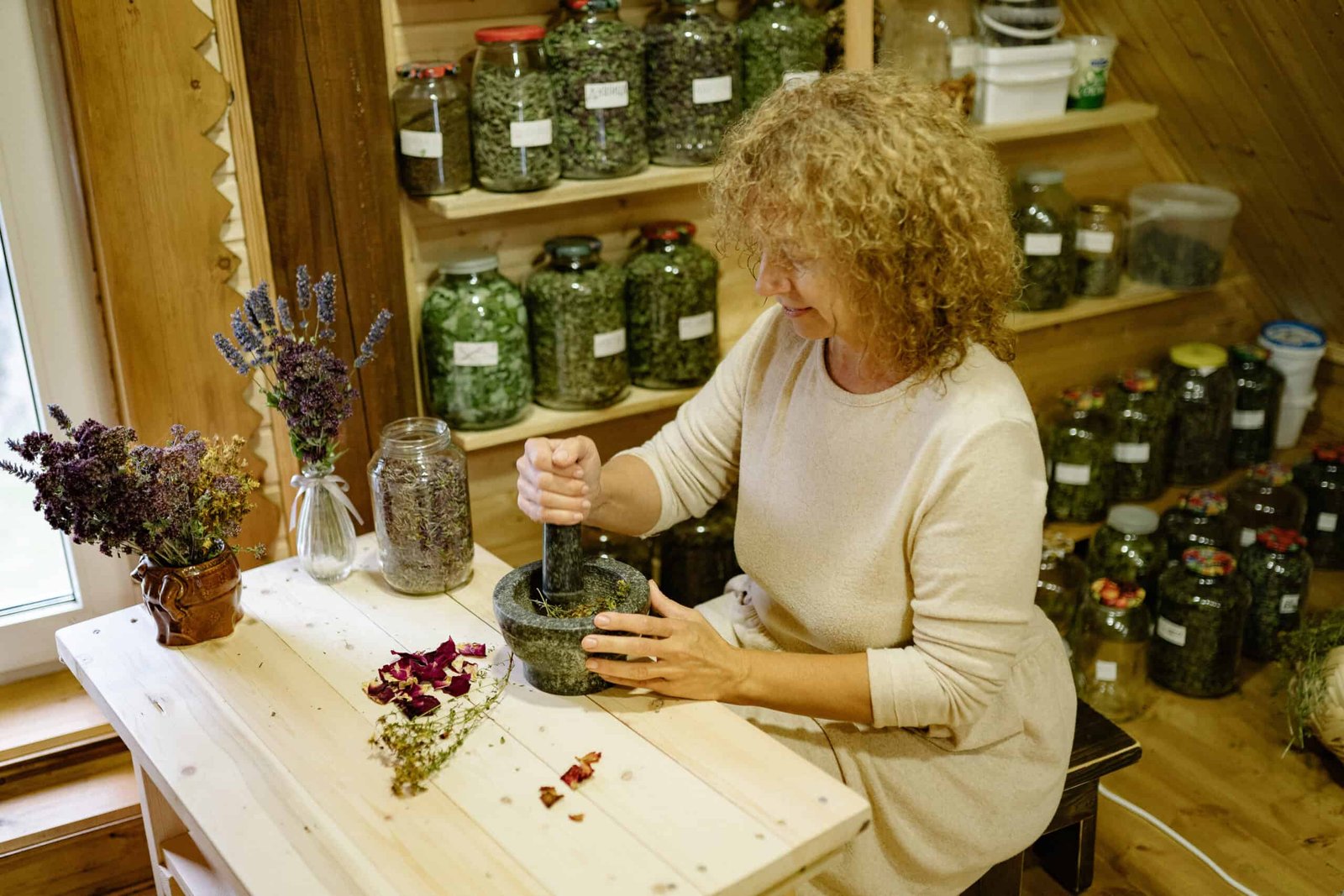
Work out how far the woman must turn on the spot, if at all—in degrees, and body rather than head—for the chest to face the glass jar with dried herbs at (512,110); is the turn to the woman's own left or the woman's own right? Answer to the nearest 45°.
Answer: approximately 90° to the woman's own right

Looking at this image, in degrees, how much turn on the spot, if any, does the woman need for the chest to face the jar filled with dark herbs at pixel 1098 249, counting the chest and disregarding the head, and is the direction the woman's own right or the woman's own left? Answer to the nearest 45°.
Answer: approximately 135° to the woman's own right

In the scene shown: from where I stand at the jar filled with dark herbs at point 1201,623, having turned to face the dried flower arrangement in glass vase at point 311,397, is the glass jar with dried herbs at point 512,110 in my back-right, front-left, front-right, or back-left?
front-right

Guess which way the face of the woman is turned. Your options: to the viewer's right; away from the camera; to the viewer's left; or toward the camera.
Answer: to the viewer's left

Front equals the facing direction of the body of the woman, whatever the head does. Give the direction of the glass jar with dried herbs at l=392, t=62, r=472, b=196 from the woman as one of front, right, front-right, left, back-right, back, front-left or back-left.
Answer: right

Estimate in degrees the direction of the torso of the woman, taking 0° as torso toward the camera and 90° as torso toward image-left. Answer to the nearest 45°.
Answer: approximately 45°

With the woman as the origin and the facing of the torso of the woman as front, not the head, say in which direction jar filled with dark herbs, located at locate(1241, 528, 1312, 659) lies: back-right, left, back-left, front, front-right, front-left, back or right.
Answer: back

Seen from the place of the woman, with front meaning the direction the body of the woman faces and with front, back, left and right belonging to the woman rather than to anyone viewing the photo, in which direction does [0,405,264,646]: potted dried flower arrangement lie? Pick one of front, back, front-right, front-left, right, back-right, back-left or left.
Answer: front-right

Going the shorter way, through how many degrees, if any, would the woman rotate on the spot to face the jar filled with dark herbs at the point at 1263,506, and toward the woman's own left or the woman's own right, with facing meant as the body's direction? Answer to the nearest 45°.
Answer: approximately 180°

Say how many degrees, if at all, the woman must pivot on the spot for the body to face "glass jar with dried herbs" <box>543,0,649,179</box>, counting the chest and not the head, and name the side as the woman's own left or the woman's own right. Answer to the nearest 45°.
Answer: approximately 90° to the woman's own right

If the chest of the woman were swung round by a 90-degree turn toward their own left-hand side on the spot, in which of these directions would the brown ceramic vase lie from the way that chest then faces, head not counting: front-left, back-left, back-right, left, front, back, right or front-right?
back-right

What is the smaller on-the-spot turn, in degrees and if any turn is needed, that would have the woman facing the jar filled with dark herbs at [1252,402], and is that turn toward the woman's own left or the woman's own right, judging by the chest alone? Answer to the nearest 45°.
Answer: approximately 180°

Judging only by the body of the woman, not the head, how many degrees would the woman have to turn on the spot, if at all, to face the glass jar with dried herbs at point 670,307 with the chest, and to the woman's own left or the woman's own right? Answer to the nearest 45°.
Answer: approximately 135° to the woman's own right
